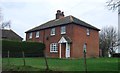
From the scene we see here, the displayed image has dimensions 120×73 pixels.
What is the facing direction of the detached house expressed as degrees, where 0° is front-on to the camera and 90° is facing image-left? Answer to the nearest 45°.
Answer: approximately 45°

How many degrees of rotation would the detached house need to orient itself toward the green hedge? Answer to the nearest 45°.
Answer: approximately 45° to its right
